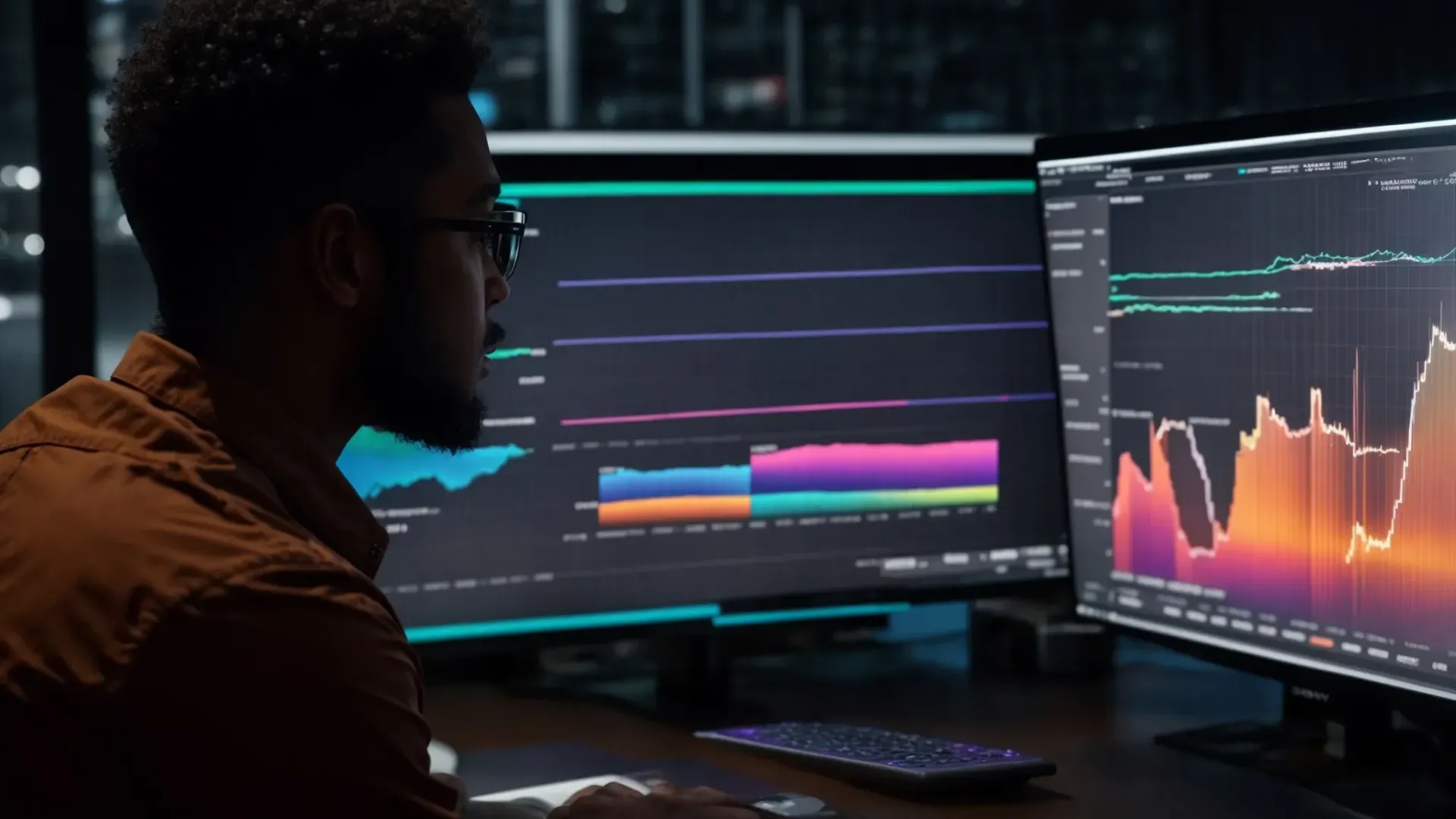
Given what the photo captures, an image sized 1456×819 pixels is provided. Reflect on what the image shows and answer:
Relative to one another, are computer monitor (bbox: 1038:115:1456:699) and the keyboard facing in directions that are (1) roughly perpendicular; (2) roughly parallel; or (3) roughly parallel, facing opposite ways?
roughly parallel

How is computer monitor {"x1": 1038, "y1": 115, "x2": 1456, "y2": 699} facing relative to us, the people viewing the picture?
facing the viewer and to the left of the viewer

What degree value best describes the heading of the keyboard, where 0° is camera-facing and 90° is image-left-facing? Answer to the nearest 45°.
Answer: approximately 45°

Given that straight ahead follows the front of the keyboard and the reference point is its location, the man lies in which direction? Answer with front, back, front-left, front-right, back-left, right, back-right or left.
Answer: front

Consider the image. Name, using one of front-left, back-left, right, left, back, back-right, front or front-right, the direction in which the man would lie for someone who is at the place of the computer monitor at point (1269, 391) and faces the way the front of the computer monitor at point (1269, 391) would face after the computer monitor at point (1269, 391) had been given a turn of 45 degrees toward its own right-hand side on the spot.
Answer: front-left

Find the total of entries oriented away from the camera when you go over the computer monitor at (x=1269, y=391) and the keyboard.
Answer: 0
